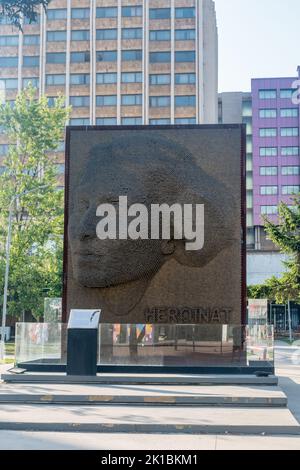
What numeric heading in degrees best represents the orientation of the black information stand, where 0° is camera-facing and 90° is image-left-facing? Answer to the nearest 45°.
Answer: approximately 0°

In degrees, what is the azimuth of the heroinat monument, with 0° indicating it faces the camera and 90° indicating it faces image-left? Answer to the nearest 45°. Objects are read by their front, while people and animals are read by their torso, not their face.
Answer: approximately 0°

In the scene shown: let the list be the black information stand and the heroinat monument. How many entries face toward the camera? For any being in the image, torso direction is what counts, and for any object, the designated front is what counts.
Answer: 2

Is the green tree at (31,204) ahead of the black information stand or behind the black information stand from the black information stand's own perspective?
behind

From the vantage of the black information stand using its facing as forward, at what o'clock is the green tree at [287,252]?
The green tree is roughly at 7 o'clock from the black information stand.
